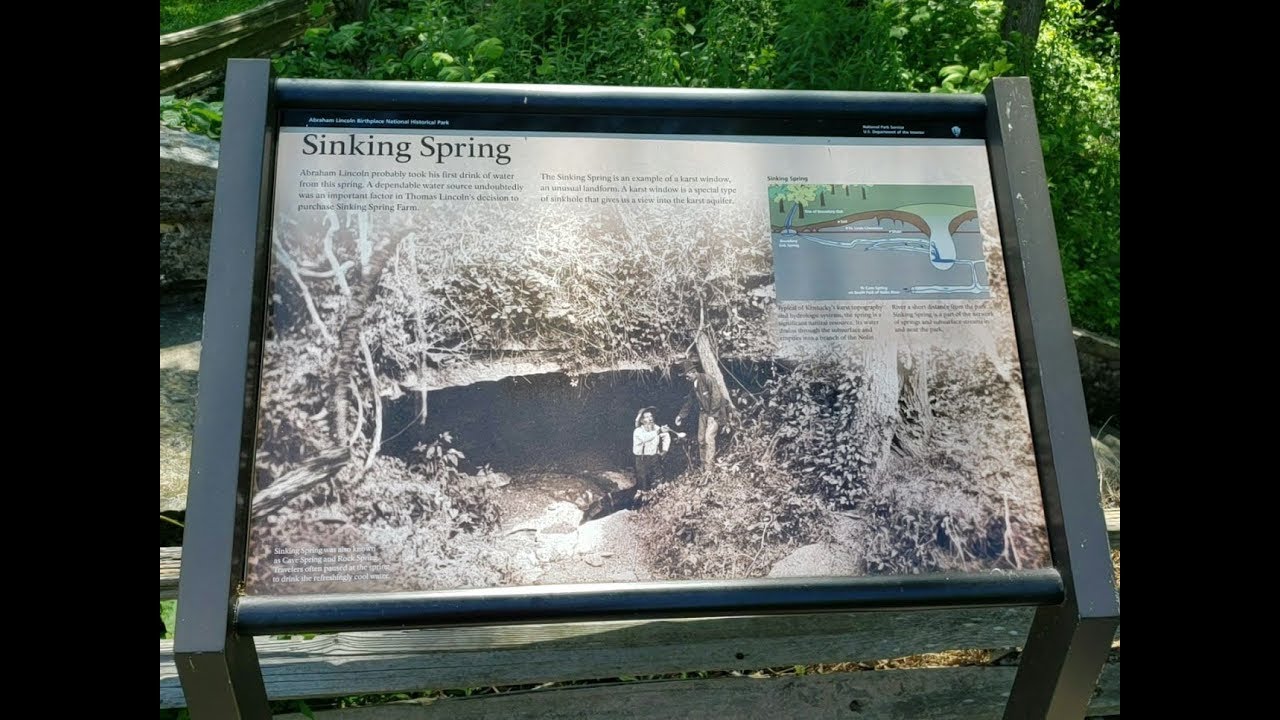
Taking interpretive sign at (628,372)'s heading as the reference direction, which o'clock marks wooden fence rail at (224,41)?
The wooden fence rail is roughly at 5 o'clock from the interpretive sign.

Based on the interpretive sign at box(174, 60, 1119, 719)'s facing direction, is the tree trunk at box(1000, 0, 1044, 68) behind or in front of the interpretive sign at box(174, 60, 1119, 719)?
behind

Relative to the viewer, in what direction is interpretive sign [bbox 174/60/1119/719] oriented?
toward the camera

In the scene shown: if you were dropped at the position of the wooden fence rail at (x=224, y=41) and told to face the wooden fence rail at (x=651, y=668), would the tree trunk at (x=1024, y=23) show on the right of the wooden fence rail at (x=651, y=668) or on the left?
left
